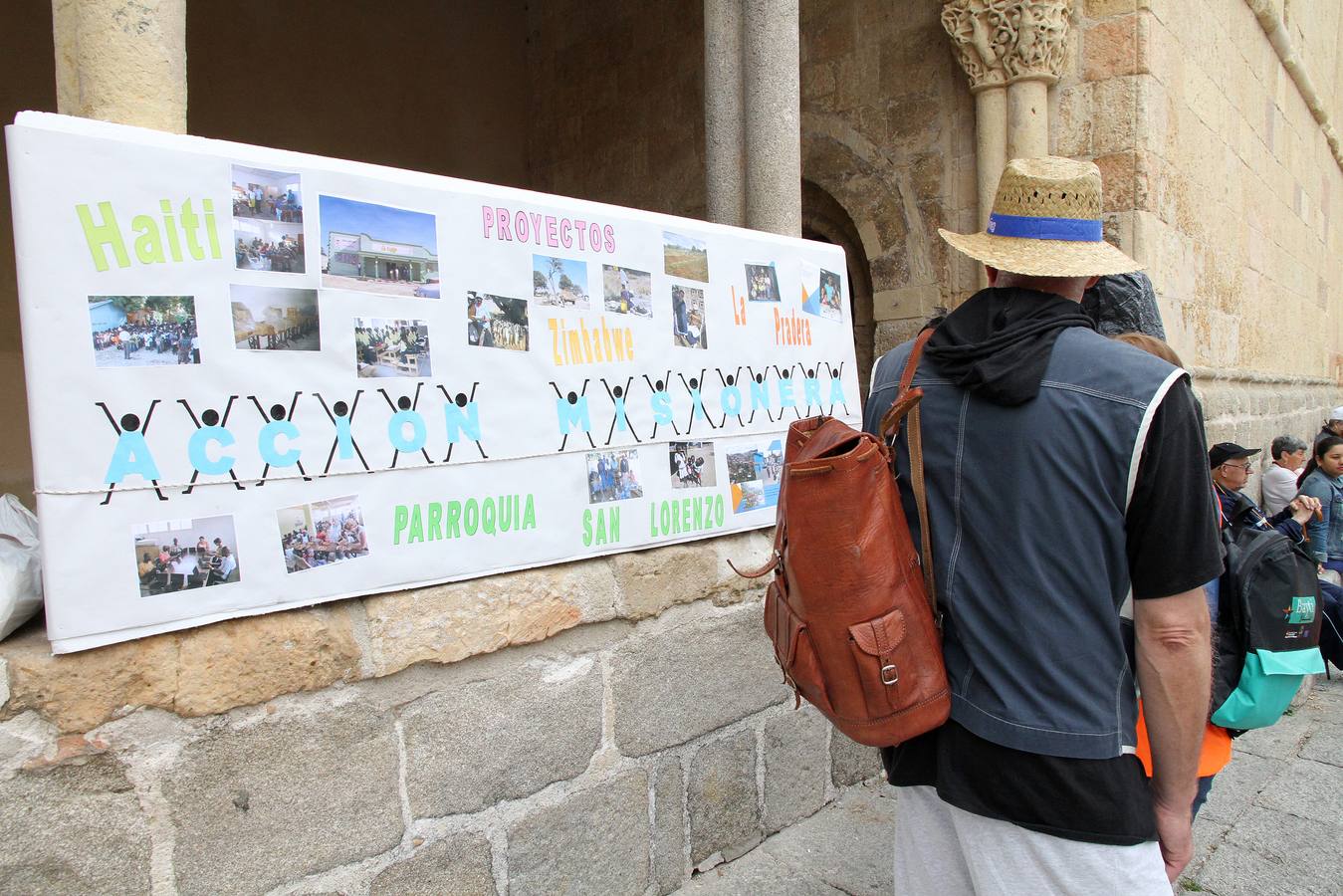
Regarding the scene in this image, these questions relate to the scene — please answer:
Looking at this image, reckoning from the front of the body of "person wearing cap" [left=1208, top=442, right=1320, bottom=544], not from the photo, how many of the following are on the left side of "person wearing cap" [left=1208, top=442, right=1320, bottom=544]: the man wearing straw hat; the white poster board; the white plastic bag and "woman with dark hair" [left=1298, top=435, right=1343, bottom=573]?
1

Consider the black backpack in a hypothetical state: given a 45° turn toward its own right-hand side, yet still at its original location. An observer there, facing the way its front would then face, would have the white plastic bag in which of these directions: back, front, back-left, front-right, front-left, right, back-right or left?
front-right

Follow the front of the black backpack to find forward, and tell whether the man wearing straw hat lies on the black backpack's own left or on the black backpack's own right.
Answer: on the black backpack's own right

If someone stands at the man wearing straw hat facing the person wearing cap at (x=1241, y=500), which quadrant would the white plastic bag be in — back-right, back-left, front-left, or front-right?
back-left

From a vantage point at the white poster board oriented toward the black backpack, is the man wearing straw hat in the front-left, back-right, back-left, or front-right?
front-right

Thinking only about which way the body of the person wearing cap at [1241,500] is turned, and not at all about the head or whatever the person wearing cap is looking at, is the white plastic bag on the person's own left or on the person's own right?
on the person's own right

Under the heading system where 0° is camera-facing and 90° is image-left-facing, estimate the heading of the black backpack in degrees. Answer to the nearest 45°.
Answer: approximately 315°

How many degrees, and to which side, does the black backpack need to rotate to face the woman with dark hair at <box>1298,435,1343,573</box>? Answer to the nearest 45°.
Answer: approximately 135° to its left

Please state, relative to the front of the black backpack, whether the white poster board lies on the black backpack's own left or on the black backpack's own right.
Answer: on the black backpack's own right

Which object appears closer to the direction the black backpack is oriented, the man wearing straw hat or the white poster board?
the man wearing straw hat
